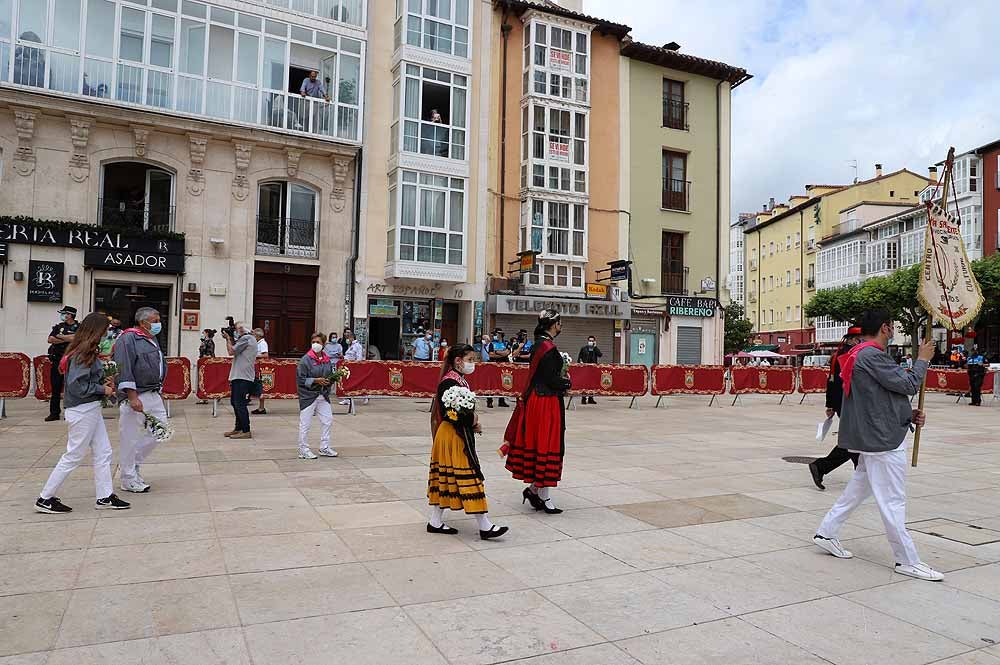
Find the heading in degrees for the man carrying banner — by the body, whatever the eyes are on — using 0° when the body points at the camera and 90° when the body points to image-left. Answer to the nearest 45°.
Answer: approximately 270°

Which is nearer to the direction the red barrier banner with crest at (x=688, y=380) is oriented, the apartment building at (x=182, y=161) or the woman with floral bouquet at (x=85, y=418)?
the woman with floral bouquet

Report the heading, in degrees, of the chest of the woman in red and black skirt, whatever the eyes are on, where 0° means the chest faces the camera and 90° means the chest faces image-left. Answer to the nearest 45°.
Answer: approximately 270°

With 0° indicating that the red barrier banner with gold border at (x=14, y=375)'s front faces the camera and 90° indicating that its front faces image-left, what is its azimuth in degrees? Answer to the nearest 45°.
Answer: approximately 0°

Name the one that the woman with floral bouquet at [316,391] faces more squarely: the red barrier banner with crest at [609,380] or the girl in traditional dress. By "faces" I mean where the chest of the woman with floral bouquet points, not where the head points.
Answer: the girl in traditional dress

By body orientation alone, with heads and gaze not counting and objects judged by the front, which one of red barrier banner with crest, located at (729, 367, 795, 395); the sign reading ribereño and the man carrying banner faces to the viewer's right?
the man carrying banner

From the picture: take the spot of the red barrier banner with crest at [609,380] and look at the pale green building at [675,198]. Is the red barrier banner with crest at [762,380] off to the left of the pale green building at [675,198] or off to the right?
right

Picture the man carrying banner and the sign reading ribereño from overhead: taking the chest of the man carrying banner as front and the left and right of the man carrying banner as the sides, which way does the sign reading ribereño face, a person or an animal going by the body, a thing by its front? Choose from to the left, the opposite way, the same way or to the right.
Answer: to the right

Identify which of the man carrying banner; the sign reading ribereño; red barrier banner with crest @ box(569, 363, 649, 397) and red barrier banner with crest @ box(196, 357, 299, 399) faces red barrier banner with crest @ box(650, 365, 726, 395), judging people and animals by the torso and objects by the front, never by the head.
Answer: the sign reading ribereño
